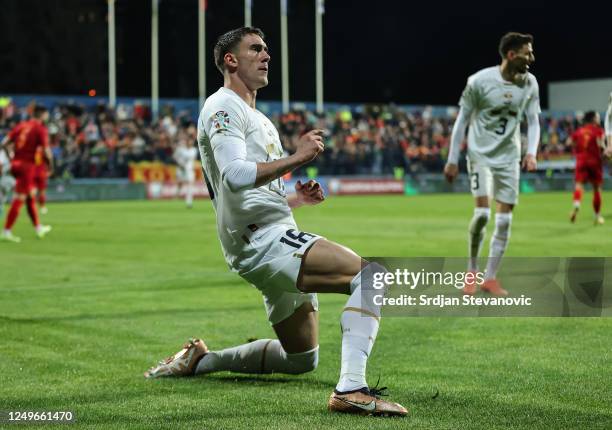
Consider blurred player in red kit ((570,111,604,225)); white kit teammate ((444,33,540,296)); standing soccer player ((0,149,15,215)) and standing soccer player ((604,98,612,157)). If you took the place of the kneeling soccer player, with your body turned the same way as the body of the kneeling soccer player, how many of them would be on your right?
0

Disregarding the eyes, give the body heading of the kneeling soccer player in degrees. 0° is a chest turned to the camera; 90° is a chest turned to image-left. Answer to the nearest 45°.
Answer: approximately 270°

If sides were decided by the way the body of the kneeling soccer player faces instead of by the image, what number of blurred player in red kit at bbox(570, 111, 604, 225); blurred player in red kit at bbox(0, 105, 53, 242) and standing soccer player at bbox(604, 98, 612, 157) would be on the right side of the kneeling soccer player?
0

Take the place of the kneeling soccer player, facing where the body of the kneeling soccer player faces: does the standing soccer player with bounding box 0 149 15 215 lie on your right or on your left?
on your left

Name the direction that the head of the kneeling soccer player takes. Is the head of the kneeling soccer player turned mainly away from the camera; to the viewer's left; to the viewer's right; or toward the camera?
to the viewer's right

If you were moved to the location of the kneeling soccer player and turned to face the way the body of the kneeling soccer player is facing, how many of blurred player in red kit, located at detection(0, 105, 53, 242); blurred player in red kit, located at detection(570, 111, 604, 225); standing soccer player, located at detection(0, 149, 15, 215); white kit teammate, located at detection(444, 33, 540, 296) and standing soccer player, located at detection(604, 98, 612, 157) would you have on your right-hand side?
0

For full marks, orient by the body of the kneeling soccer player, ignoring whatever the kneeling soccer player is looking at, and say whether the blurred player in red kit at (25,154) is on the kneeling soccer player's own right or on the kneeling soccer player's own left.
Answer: on the kneeling soccer player's own left

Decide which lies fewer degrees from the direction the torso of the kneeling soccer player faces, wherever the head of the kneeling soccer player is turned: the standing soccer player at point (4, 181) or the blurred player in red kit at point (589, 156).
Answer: the blurred player in red kit

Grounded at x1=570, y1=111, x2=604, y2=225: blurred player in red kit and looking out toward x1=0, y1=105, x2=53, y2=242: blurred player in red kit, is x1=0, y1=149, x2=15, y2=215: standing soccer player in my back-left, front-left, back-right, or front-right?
front-right

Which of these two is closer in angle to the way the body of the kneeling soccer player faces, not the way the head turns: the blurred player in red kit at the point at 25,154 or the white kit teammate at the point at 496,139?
the white kit teammate

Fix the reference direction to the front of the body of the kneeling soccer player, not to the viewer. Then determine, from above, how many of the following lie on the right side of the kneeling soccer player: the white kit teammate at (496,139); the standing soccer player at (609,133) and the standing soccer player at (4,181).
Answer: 0

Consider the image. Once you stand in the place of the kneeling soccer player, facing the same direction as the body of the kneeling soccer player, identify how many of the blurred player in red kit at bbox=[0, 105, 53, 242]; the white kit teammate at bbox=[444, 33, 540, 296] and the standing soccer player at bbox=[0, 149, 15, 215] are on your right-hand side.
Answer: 0

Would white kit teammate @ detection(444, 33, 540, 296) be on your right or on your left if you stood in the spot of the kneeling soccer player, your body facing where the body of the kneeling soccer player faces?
on your left

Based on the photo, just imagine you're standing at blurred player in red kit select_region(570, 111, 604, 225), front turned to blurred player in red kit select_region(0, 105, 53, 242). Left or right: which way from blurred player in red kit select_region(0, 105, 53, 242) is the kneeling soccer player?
left
